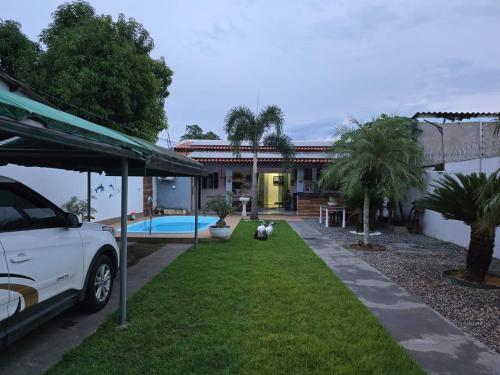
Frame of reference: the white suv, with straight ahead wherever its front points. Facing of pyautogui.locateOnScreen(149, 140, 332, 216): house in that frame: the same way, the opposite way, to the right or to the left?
the opposite way

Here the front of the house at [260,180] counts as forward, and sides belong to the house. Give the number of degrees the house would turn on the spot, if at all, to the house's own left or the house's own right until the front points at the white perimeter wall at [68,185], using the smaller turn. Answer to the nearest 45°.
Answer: approximately 45° to the house's own right

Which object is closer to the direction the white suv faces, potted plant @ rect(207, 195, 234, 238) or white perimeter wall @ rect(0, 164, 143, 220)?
the potted plant

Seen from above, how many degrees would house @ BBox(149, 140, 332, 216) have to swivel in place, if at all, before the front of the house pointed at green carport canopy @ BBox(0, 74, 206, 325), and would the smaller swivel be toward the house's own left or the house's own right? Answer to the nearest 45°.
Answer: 0° — it already faces it

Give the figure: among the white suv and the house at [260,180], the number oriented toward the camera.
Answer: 1

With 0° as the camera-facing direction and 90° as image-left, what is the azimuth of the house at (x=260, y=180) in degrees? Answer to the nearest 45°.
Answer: approximately 0°

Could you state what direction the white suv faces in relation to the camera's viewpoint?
facing away from the viewer and to the right of the viewer

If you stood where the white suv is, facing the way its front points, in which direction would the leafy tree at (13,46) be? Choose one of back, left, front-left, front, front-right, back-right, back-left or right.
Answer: front-left
